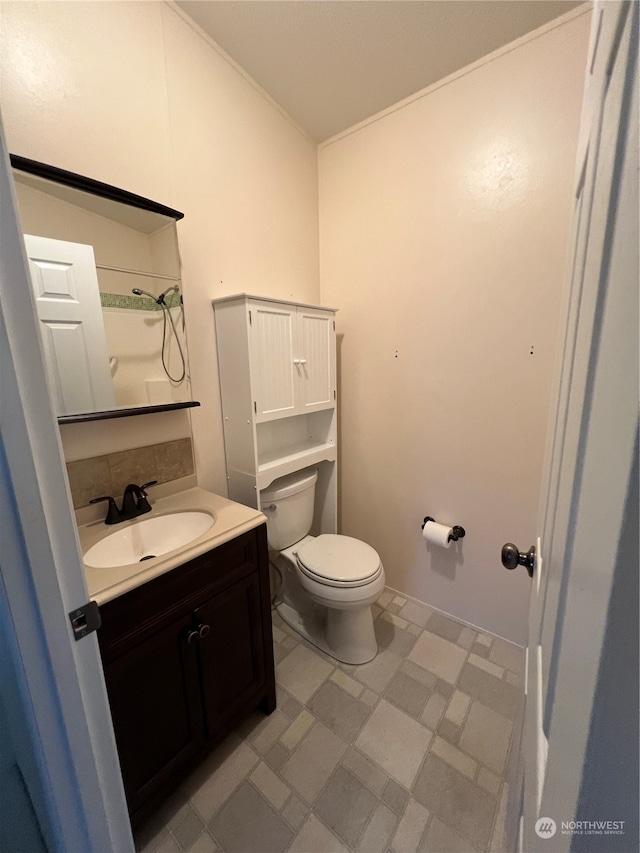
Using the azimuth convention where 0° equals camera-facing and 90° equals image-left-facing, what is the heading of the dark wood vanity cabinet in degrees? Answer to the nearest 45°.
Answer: approximately 315°

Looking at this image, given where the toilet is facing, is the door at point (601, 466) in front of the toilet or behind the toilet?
in front

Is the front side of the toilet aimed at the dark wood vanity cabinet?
no

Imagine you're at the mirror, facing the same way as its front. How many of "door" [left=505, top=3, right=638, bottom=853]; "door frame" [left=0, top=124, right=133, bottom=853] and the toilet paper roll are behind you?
0

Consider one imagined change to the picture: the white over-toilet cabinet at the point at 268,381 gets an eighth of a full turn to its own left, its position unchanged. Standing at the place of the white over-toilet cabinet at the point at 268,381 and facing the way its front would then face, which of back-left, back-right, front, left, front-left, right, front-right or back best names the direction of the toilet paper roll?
front

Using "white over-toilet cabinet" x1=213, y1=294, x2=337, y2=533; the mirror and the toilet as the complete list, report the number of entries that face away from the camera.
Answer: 0

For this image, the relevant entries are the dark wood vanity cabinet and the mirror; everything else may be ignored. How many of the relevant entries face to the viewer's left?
0

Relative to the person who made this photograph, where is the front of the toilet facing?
facing the viewer and to the right of the viewer

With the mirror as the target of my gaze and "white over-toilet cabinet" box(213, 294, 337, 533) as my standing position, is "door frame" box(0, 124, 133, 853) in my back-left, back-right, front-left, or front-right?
front-left
